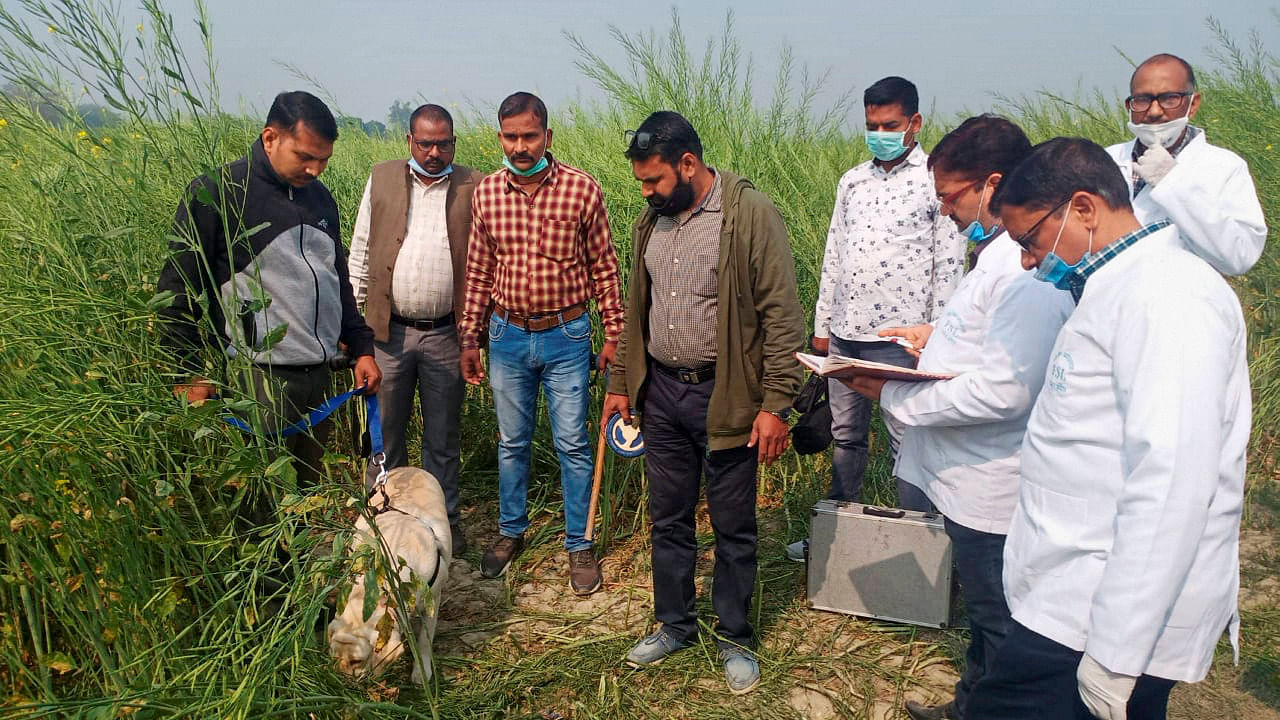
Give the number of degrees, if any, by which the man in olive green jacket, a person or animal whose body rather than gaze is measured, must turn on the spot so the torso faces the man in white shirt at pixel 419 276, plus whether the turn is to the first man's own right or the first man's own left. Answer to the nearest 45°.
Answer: approximately 90° to the first man's own right

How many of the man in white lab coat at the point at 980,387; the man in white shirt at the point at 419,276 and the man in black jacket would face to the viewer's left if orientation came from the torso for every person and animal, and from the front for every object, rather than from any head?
1

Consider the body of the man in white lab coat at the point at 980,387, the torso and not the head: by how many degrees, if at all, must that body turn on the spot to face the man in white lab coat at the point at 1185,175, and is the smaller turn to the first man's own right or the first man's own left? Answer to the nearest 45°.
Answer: approximately 135° to the first man's own right

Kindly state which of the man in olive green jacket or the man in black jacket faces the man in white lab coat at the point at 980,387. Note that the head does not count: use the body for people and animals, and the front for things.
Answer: the man in black jacket

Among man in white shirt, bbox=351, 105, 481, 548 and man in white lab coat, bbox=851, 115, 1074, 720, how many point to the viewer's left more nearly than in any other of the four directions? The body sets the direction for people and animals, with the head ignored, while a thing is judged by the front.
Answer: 1

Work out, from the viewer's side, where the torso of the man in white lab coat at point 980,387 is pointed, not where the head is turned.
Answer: to the viewer's left

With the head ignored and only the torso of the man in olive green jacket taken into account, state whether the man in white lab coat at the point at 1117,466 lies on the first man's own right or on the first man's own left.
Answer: on the first man's own left

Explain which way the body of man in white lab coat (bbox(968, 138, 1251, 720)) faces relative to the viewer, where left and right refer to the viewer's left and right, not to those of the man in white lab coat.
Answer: facing to the left of the viewer

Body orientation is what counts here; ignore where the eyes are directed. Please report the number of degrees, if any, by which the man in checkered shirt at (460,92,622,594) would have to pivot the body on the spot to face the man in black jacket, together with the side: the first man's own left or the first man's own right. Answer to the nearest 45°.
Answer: approximately 45° to the first man's own right

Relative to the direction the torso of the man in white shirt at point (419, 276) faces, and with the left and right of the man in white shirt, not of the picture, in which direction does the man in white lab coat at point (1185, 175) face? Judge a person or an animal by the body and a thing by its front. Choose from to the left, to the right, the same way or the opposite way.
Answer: to the right

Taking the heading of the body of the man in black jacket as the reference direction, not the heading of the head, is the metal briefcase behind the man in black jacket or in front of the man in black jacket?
in front

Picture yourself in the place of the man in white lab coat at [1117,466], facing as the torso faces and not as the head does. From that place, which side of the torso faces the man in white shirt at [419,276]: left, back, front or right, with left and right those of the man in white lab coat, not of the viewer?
front
